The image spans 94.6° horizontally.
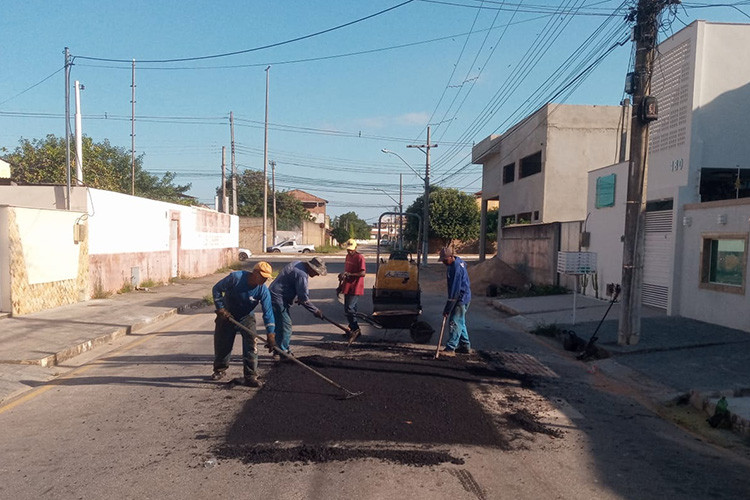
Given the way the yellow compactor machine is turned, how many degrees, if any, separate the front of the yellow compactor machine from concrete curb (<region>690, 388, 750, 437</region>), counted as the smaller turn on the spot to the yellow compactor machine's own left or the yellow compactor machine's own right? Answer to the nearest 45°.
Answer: approximately 45° to the yellow compactor machine's own left

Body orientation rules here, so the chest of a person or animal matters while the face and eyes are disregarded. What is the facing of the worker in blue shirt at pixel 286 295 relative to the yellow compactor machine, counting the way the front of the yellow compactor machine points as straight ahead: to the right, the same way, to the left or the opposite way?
to the left

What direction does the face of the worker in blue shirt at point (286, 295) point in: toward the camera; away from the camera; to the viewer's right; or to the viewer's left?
to the viewer's right

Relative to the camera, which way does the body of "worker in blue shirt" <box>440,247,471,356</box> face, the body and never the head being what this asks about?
to the viewer's left

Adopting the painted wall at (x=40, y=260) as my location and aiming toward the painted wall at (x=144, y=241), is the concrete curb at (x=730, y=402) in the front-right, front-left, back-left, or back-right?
back-right

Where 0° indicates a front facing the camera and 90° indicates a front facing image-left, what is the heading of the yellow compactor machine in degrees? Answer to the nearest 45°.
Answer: approximately 0°

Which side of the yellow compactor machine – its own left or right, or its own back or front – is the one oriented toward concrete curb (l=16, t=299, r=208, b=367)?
right

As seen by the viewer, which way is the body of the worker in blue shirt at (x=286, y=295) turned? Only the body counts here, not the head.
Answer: to the viewer's right

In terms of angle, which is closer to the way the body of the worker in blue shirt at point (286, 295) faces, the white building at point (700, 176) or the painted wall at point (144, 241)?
the white building

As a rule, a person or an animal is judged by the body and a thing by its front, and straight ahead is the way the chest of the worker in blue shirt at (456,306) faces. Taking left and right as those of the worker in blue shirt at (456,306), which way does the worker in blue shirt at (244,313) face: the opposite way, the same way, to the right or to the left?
the opposite way
